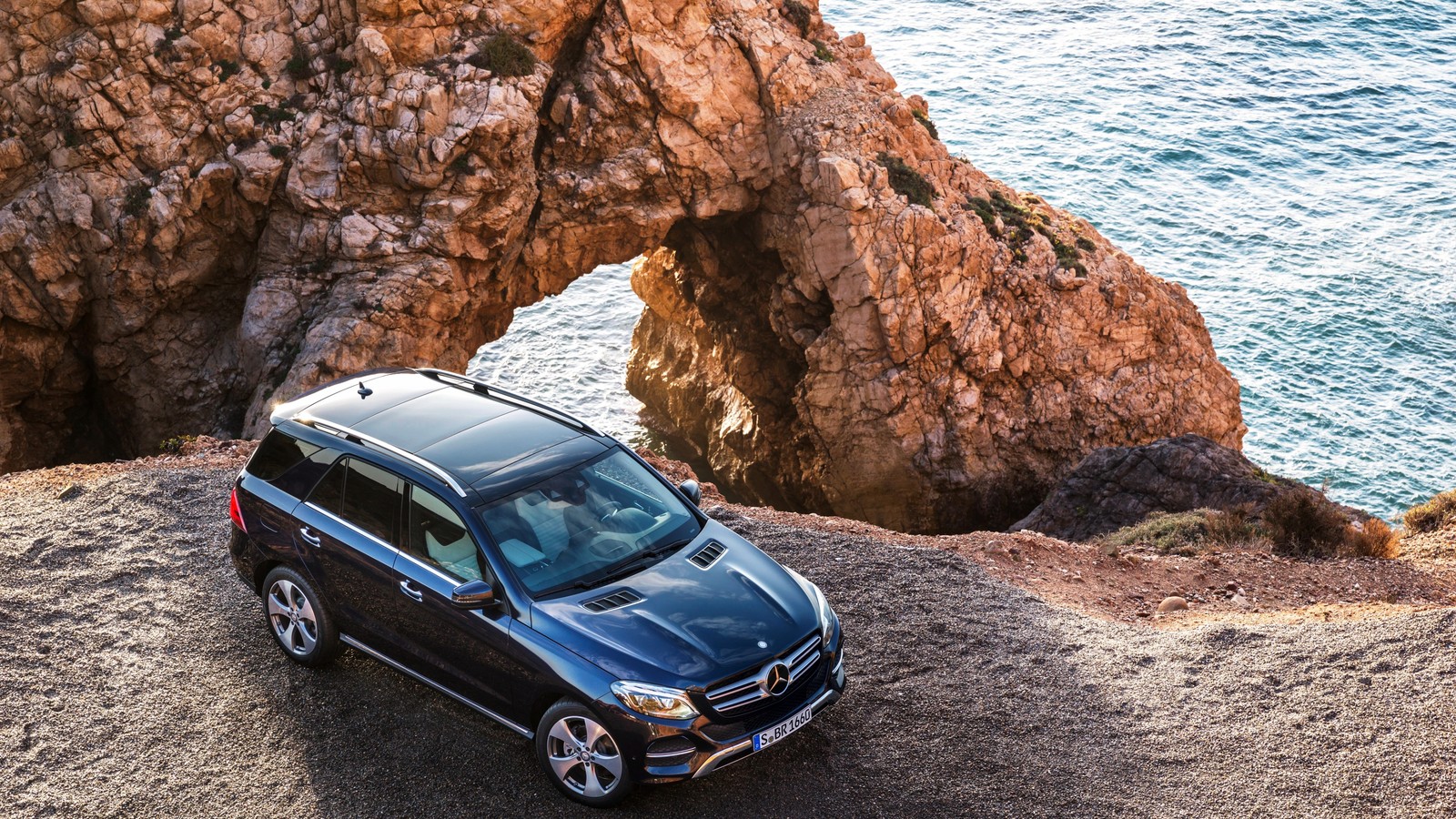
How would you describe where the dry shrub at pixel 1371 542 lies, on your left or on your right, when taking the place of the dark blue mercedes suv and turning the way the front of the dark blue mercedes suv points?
on your left

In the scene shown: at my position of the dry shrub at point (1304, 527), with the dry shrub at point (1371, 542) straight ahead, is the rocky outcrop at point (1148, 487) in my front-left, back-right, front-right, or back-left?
back-left

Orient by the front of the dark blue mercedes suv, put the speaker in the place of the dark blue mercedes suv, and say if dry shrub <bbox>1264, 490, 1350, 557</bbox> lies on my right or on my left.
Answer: on my left

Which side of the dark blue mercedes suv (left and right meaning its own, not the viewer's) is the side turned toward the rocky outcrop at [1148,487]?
left

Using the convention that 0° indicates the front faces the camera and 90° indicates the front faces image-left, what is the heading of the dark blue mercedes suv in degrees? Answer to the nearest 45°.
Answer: approximately 315°

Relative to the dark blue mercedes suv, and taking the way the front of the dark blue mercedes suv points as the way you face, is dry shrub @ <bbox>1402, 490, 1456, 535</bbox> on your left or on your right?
on your left

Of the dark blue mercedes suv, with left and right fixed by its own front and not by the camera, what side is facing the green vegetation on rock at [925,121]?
left
